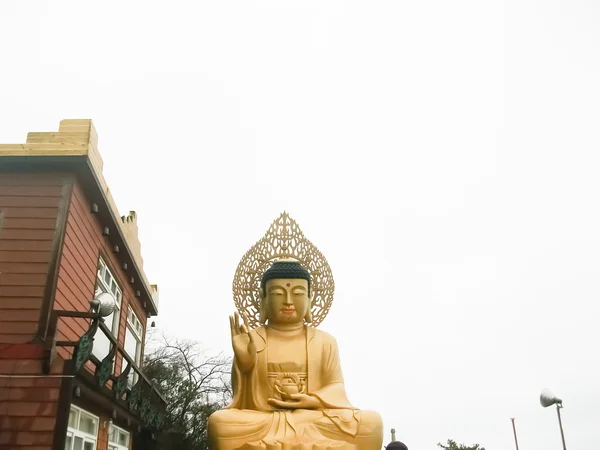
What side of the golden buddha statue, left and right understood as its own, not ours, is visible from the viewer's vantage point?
front

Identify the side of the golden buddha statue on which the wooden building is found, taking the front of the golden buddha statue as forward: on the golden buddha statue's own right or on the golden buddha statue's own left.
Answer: on the golden buddha statue's own right
